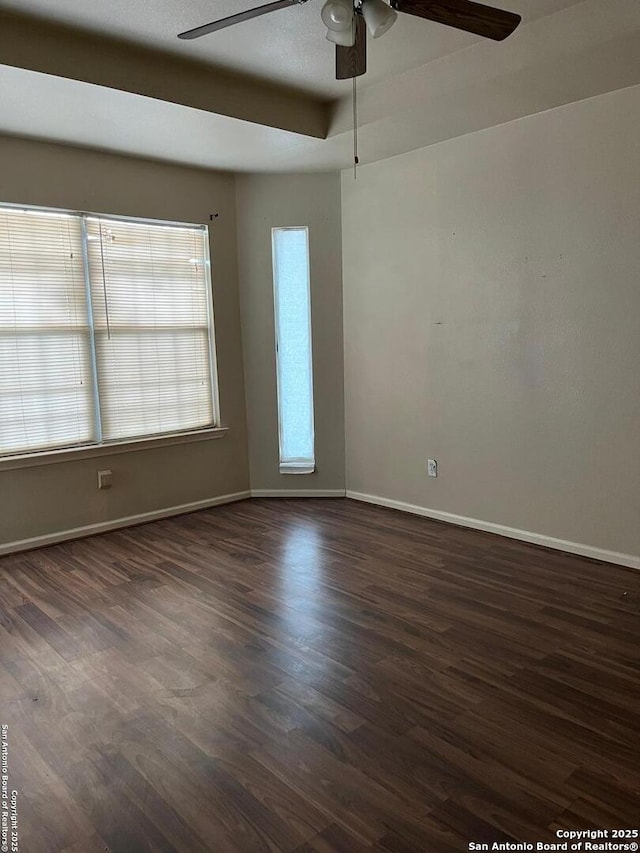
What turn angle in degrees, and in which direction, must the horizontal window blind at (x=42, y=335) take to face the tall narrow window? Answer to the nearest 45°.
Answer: approximately 45° to its left

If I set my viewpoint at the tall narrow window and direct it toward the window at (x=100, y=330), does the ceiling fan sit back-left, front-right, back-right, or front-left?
front-left

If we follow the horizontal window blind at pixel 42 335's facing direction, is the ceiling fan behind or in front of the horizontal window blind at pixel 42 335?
in front

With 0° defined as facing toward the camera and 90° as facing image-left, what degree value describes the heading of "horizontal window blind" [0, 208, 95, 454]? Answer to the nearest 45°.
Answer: approximately 315°

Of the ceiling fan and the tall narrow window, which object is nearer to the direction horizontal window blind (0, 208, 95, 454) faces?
the ceiling fan

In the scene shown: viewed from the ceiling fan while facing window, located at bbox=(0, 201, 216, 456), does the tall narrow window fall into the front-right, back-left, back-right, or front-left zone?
front-right
